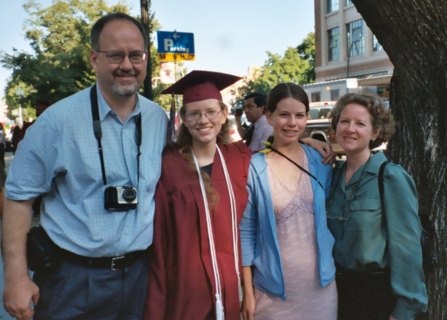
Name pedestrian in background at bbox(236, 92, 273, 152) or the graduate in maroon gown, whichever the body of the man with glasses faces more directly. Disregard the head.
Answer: the graduate in maroon gown

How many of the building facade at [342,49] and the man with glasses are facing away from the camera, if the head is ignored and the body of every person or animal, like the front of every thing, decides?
0

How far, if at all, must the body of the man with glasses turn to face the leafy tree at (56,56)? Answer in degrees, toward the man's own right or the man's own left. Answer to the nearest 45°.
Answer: approximately 135° to the man's own left

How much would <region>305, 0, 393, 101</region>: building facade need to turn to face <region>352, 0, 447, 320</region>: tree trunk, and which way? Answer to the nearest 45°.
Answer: approximately 45° to its left

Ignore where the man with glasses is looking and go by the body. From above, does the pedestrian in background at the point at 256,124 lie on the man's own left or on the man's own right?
on the man's own left

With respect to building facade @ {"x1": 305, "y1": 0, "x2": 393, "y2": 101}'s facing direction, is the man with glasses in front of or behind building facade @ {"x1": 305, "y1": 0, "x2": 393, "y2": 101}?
in front

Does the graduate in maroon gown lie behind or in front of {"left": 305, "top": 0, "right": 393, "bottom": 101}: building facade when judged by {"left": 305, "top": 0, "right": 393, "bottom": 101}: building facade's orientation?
in front

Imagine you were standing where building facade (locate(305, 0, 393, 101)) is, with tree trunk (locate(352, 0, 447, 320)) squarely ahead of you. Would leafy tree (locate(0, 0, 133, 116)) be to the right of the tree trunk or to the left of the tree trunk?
right

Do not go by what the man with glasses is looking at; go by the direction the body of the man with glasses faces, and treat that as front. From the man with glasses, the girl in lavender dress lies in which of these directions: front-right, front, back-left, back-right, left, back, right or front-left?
front-left

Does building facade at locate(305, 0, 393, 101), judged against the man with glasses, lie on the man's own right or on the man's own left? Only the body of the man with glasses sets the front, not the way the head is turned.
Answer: on the man's own left

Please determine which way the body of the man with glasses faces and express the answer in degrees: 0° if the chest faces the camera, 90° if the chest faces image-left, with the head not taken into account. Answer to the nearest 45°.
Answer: approximately 315°
